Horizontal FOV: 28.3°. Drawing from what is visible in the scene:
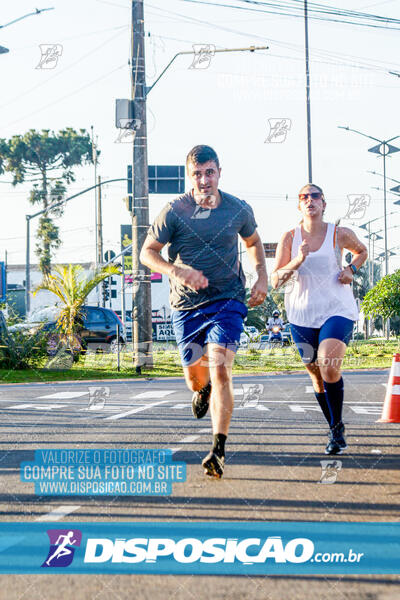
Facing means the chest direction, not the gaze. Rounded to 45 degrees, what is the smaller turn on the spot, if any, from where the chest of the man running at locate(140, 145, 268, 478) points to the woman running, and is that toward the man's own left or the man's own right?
approximately 135° to the man's own left

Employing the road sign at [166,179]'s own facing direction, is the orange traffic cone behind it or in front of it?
behind

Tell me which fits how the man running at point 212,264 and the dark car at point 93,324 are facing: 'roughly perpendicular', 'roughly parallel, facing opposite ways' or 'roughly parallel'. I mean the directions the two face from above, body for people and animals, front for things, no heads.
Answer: roughly perpendicular

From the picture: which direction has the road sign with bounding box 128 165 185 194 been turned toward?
away from the camera

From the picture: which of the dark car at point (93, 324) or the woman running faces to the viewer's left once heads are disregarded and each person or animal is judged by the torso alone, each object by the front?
the dark car

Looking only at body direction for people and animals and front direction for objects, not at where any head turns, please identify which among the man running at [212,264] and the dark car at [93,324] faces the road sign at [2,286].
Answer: the dark car

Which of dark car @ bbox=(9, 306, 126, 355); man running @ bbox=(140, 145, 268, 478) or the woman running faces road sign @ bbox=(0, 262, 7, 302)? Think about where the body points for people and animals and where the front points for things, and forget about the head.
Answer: the dark car

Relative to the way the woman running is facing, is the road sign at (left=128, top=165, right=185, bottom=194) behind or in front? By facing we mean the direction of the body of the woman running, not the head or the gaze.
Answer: behind

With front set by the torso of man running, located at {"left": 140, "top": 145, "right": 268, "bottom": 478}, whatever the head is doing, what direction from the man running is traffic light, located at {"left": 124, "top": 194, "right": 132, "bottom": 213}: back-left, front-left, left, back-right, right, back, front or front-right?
back

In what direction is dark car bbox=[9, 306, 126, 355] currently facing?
to the viewer's left
